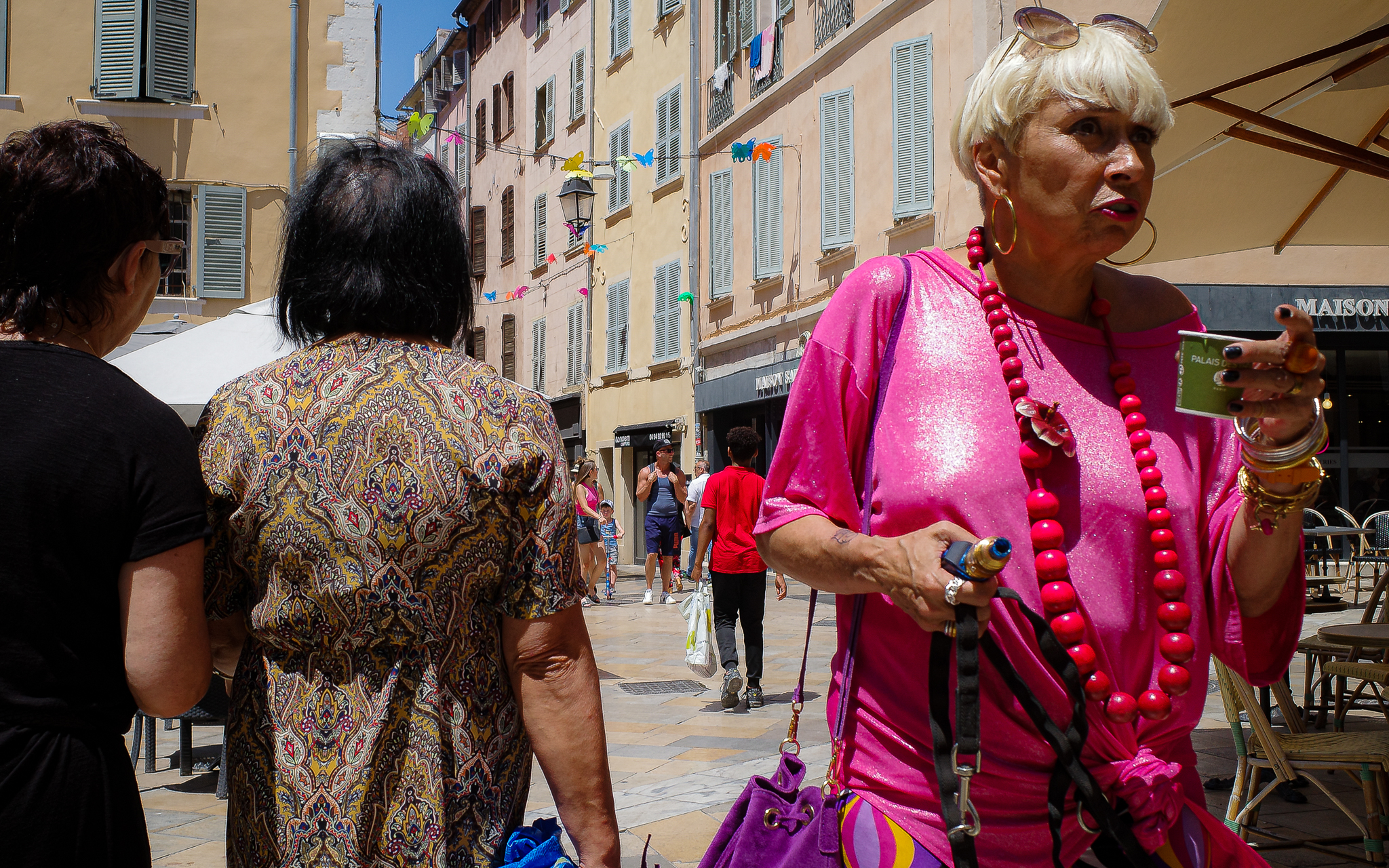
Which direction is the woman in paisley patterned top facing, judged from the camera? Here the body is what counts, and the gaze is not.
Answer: away from the camera

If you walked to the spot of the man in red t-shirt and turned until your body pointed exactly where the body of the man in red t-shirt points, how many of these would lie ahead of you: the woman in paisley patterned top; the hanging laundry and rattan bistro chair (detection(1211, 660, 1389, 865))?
1

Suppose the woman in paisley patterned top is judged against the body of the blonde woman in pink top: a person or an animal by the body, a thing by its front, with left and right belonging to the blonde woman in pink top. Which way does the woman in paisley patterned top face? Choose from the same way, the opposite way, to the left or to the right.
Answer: the opposite way

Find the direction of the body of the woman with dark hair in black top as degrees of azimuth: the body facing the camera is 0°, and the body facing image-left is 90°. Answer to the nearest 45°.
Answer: approximately 225°

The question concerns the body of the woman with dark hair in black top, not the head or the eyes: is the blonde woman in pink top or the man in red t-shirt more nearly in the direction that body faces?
the man in red t-shirt

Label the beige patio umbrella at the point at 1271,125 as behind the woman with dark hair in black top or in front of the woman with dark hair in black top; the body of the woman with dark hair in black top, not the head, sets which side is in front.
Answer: in front

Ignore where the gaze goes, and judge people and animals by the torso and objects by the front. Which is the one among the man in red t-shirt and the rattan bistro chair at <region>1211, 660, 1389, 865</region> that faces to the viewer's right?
the rattan bistro chair

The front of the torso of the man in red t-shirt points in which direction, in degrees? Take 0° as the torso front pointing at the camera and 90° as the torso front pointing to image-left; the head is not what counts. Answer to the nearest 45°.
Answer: approximately 180°

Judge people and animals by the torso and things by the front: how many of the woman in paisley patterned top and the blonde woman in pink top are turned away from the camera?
1

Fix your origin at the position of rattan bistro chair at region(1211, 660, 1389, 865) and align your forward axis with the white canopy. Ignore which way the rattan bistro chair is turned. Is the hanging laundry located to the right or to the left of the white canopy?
right

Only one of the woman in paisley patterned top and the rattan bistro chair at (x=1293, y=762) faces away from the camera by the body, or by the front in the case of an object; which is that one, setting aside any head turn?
the woman in paisley patterned top

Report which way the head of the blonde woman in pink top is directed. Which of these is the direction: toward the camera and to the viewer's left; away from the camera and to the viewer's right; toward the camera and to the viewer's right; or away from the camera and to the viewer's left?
toward the camera and to the viewer's right

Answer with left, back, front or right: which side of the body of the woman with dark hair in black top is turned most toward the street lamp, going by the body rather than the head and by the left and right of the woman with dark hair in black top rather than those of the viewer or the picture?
front

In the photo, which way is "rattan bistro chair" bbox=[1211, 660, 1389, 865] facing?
to the viewer's right

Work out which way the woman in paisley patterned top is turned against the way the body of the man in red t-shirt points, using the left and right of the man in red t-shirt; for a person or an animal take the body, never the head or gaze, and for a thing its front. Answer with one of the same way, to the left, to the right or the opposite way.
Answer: the same way

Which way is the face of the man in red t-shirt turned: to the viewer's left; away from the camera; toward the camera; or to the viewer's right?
away from the camera

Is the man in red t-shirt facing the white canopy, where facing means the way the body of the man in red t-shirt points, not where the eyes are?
no

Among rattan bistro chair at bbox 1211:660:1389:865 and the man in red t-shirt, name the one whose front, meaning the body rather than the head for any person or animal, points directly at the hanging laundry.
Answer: the man in red t-shirt
